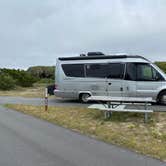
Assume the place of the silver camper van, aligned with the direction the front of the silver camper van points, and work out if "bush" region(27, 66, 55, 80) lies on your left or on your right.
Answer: on your left

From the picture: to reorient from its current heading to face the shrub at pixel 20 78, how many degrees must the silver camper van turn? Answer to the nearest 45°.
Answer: approximately 135° to its left

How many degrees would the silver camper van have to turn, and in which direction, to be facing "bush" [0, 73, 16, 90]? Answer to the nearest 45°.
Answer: approximately 135° to its left

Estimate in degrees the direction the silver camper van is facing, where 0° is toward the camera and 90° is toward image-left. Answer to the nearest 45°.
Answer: approximately 270°
